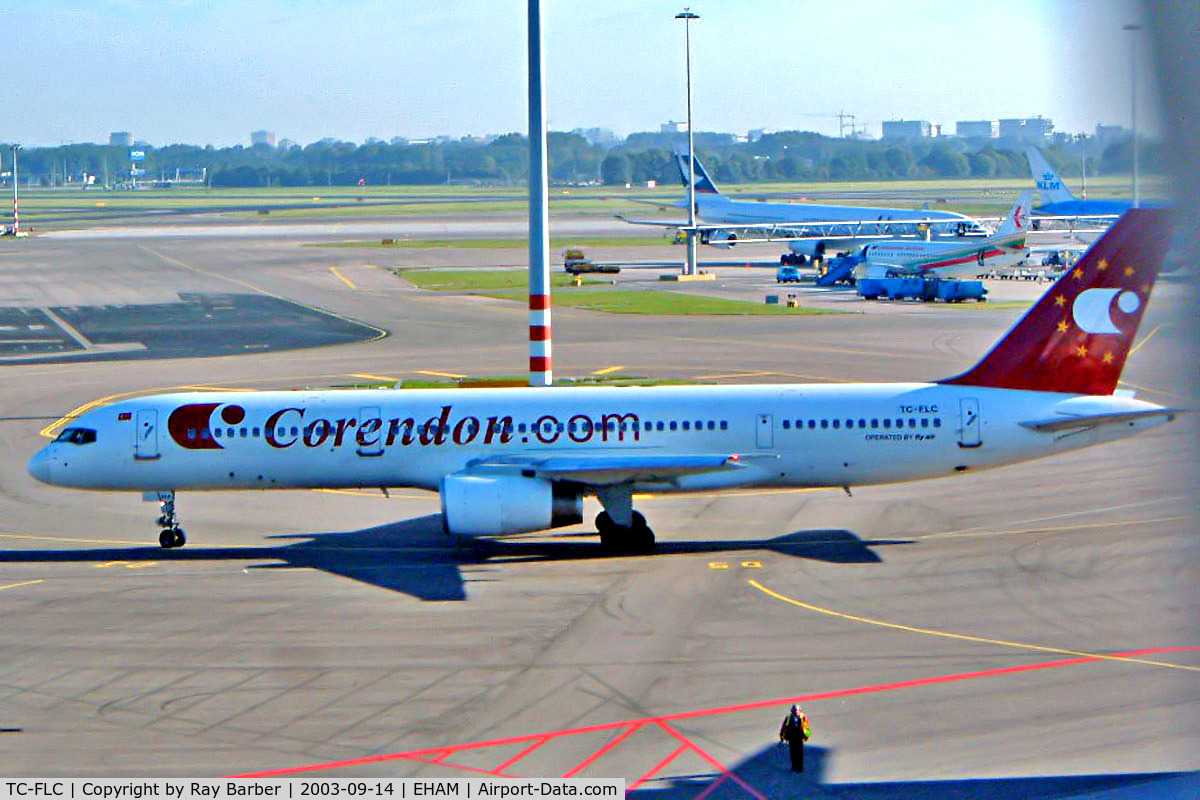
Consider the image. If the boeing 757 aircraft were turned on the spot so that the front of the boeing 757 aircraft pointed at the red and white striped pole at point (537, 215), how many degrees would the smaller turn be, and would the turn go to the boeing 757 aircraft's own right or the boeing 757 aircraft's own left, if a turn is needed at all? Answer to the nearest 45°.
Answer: approximately 90° to the boeing 757 aircraft's own right

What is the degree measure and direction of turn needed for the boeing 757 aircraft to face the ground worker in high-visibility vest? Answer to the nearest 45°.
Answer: approximately 90° to its left

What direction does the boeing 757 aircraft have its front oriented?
to the viewer's left
